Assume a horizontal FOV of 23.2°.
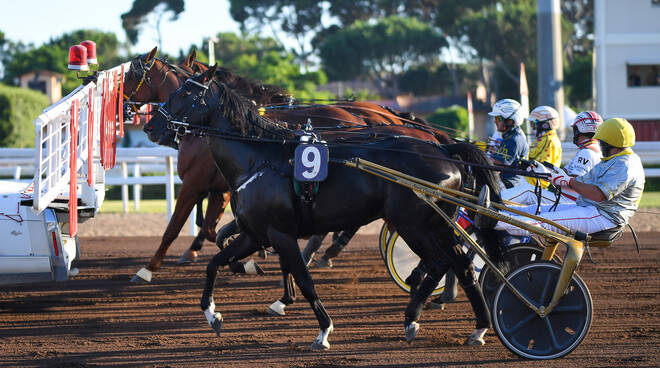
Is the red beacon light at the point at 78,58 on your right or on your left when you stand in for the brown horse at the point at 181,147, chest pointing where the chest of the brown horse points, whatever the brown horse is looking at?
on your left

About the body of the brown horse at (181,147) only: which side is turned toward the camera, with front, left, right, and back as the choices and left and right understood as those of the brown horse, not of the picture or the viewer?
left

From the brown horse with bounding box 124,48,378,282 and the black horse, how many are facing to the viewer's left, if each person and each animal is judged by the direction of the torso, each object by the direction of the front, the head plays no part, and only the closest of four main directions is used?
2

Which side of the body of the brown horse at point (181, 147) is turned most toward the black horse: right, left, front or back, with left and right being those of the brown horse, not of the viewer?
left

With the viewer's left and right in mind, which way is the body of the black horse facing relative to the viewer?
facing to the left of the viewer

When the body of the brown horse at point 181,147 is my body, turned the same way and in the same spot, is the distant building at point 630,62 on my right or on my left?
on my right

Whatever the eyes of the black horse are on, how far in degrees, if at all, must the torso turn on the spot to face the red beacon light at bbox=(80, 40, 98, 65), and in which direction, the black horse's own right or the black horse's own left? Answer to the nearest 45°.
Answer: approximately 45° to the black horse's own right

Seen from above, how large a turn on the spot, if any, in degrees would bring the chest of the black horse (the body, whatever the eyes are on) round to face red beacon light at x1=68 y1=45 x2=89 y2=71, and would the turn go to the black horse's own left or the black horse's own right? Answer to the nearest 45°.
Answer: approximately 45° to the black horse's own right

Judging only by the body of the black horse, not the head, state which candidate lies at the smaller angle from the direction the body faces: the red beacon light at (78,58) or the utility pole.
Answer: the red beacon light

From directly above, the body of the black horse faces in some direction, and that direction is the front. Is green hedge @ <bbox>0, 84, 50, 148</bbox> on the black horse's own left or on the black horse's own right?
on the black horse's own right
